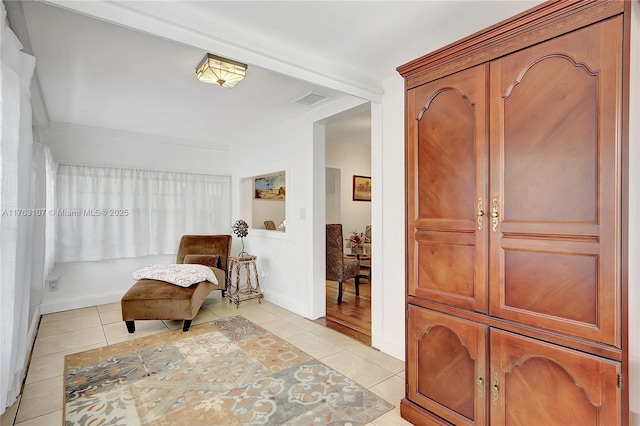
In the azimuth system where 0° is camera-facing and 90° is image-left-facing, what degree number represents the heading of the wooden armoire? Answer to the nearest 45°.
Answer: approximately 45°

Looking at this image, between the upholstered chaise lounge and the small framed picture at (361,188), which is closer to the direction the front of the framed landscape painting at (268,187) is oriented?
the upholstered chaise lounge

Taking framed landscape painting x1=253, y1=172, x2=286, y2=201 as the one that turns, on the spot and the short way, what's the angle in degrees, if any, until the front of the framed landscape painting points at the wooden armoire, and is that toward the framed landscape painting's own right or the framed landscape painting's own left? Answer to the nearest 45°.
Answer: approximately 45° to the framed landscape painting's own left

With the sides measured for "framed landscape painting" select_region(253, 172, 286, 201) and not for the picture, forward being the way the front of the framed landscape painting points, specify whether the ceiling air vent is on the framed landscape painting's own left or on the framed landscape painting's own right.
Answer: on the framed landscape painting's own left

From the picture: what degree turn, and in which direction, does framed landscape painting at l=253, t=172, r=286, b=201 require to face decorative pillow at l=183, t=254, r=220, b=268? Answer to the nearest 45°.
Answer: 0° — it already faces it

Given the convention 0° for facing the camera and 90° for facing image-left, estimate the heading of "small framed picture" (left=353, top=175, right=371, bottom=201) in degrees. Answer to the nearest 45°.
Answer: approximately 45°

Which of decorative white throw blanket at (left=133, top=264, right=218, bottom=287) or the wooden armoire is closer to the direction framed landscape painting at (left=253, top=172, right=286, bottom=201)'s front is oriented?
the decorative white throw blanket

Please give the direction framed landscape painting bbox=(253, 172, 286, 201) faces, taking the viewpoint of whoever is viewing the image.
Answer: facing the viewer and to the left of the viewer

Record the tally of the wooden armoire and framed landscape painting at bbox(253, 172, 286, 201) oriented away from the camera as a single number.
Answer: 0

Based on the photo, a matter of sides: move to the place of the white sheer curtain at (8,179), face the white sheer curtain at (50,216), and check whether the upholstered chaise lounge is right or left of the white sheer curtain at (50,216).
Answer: right

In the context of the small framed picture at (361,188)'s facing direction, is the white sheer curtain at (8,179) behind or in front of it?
in front

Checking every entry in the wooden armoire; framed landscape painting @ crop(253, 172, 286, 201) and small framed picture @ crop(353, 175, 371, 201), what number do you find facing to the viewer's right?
0

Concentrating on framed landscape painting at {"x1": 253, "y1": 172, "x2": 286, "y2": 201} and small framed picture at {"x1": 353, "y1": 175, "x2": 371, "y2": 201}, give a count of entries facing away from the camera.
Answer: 0

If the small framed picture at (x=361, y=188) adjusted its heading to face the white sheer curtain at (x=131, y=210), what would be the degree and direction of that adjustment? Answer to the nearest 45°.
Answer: approximately 90° to its right
